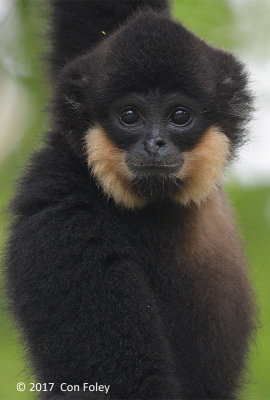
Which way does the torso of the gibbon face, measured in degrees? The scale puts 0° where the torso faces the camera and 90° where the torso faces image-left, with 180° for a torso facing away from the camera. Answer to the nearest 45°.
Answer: approximately 315°
